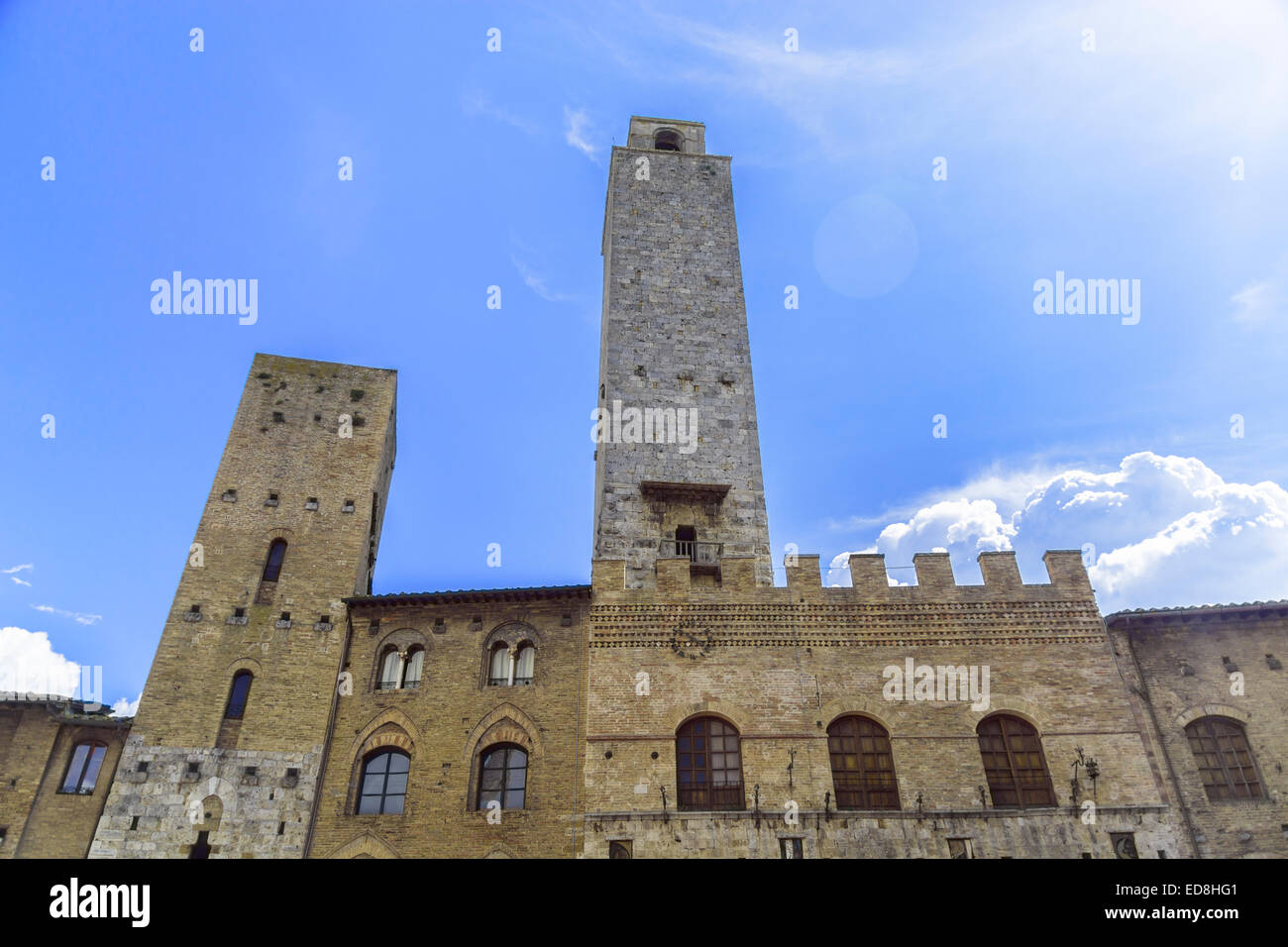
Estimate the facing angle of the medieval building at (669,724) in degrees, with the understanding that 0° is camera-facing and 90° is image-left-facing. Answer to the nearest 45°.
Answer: approximately 0°
